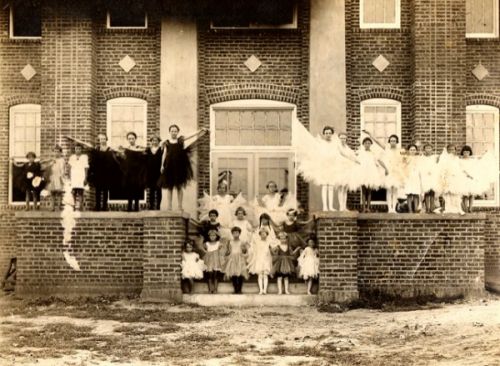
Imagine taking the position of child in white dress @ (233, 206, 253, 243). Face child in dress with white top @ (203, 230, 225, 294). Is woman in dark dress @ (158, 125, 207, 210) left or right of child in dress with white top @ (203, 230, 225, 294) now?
right

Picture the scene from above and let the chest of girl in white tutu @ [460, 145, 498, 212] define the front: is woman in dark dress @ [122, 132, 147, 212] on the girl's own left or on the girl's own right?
on the girl's own right

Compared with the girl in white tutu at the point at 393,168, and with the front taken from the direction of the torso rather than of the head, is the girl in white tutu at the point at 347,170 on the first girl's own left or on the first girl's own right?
on the first girl's own right

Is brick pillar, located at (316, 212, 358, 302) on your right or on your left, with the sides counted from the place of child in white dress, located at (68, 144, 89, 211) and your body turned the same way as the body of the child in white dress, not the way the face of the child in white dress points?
on your left

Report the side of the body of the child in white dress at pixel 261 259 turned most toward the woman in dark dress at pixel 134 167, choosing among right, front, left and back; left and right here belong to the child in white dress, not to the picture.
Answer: right

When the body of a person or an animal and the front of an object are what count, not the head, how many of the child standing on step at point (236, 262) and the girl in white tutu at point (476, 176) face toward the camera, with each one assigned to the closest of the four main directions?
2

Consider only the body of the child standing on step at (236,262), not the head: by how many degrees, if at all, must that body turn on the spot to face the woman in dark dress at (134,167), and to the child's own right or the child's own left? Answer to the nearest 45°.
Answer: approximately 90° to the child's own right

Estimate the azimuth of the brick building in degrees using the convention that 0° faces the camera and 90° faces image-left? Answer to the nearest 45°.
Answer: approximately 0°

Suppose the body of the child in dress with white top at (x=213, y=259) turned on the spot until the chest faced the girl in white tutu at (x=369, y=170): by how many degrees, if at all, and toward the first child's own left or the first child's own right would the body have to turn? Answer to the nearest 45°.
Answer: approximately 90° to the first child's own left
